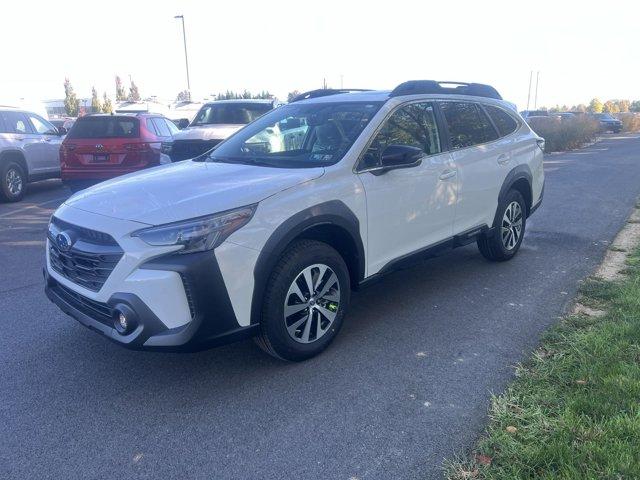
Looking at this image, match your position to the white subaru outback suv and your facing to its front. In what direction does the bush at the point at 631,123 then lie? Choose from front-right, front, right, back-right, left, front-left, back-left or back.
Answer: back

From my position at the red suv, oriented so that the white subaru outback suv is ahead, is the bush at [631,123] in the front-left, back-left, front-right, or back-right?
back-left

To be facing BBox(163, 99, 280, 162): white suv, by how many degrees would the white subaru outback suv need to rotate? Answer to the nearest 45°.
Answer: approximately 135° to its right

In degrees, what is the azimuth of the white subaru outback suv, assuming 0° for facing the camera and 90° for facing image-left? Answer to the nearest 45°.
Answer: approximately 45°

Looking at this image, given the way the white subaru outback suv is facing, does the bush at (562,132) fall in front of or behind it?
behind

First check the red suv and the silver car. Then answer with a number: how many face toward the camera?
0

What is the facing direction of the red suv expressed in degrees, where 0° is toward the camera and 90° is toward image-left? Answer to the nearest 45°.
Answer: approximately 225°

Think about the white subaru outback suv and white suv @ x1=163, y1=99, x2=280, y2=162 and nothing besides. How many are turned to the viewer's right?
0

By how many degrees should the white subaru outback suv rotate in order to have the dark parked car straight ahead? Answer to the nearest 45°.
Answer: approximately 180°

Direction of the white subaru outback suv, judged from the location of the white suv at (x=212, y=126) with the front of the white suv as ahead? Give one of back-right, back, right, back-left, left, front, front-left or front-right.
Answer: front-left

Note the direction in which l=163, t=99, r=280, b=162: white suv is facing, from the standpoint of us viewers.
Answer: facing the viewer and to the left of the viewer
